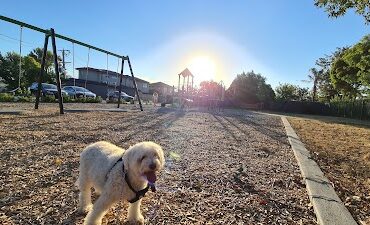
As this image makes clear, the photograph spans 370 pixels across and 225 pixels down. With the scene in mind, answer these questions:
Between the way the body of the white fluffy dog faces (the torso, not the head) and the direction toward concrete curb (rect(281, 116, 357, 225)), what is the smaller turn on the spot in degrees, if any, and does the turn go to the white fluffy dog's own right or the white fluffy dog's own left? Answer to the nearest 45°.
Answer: approximately 45° to the white fluffy dog's own left

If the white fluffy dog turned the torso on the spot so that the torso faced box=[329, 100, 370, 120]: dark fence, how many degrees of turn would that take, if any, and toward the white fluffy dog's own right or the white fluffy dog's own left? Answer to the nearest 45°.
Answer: approximately 90° to the white fluffy dog's own left

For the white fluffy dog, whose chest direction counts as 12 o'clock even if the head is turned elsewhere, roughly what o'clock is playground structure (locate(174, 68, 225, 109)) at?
The playground structure is roughly at 8 o'clock from the white fluffy dog.

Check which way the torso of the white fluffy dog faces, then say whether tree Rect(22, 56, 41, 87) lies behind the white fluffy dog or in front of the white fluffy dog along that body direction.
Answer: behind

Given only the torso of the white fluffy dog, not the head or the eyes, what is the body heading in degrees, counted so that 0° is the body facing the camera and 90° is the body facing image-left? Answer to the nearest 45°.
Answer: approximately 315°

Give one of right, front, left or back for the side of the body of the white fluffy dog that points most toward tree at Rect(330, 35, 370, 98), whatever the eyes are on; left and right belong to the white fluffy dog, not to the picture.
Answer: left
